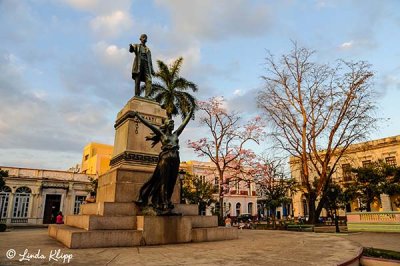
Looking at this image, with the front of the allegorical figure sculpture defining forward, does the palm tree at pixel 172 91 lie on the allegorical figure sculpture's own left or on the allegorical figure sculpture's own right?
on the allegorical figure sculpture's own left

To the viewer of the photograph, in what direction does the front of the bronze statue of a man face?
facing the viewer

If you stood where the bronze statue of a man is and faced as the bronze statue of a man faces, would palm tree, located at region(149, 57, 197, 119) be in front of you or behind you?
behind

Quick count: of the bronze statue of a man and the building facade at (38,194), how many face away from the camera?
0

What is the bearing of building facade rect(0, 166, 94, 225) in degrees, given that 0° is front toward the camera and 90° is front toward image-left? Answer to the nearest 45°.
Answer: approximately 315°

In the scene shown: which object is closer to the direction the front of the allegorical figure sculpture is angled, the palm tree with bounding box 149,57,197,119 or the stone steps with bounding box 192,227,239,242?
the stone steps

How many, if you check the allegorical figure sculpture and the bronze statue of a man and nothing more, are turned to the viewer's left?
0

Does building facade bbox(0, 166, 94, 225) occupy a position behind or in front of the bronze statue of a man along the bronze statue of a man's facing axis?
behind
